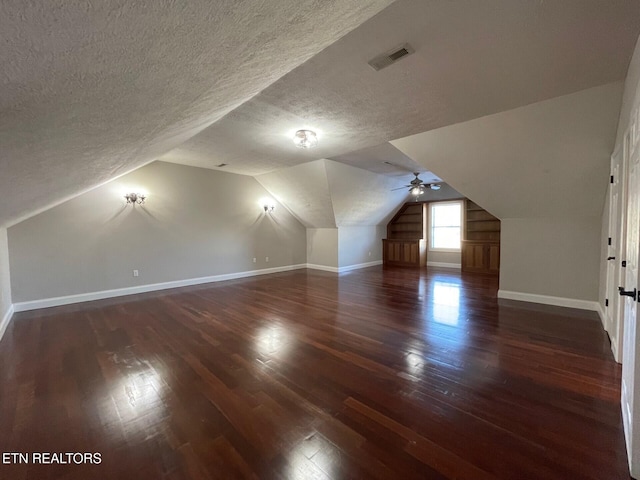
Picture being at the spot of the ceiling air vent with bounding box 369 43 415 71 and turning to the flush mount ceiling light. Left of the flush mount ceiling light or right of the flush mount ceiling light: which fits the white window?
right

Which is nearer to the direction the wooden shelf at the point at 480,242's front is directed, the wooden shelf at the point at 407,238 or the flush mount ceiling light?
the flush mount ceiling light

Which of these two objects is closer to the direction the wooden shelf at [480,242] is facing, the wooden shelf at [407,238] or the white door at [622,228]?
the white door

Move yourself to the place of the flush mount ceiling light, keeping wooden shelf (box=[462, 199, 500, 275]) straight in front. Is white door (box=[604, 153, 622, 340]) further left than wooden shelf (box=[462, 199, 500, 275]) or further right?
right

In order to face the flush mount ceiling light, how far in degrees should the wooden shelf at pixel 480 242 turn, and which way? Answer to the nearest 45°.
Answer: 0° — it already faces it

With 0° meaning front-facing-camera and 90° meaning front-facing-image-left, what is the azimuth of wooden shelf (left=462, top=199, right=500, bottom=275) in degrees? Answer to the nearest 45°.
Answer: approximately 0°

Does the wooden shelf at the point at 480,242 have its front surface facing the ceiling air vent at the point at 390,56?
yes

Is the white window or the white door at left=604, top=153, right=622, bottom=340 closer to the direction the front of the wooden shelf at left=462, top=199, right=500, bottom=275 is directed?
the white door

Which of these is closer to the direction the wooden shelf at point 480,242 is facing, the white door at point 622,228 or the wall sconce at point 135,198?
the white door
